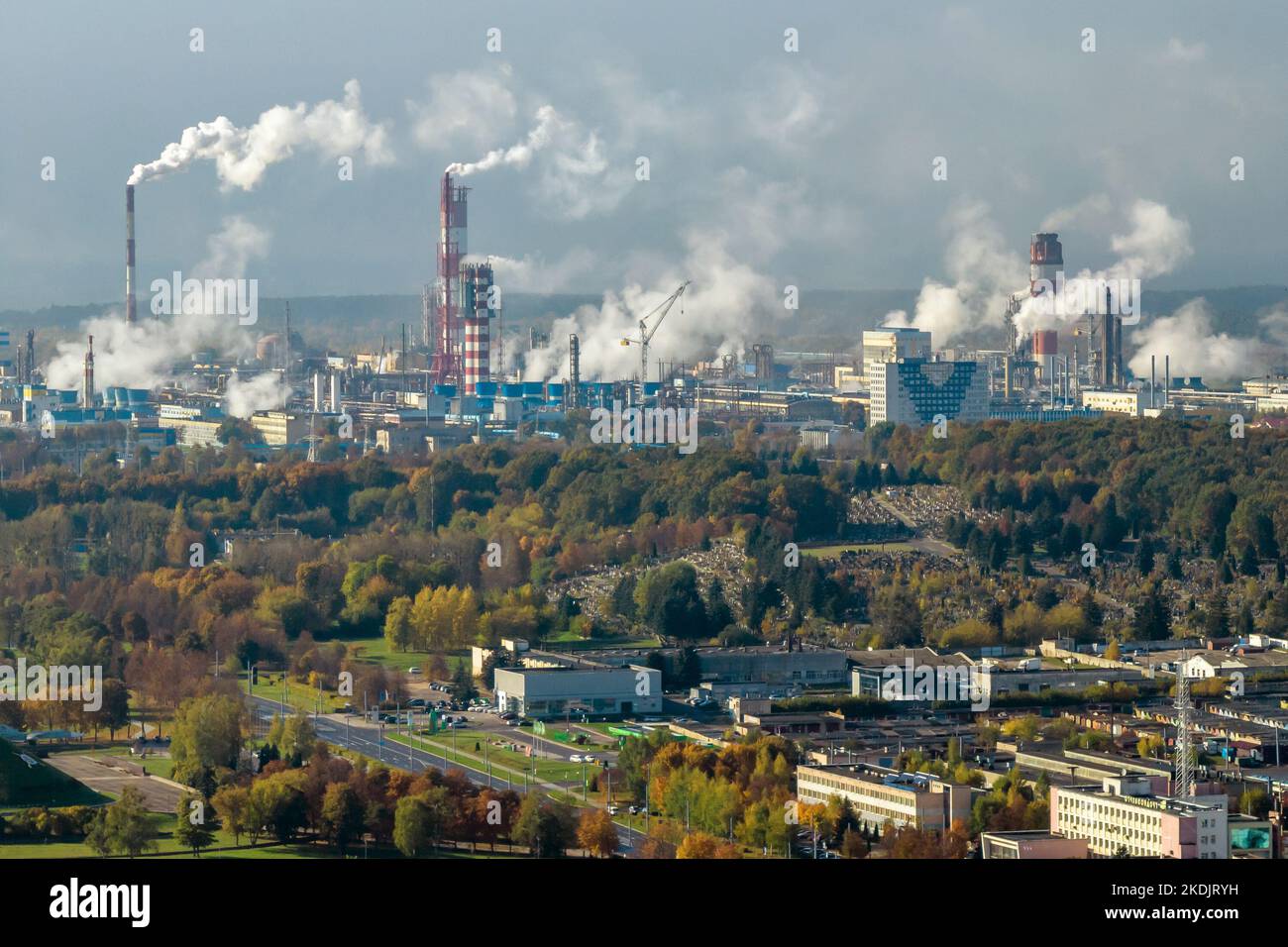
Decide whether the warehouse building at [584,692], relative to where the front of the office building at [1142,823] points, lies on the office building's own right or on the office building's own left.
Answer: on the office building's own right

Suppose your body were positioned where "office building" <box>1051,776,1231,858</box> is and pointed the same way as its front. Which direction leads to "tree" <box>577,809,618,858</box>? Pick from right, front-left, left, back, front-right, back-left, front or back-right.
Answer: front-right

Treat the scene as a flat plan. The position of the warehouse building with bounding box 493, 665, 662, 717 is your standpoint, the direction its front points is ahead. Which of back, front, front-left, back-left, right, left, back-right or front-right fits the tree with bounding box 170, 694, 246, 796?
front-right

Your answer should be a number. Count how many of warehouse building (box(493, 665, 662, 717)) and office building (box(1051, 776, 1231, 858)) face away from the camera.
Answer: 0

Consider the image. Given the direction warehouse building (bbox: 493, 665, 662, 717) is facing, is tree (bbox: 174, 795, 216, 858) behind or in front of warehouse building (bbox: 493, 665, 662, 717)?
in front

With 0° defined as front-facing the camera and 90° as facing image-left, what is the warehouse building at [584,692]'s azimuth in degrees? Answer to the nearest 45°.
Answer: approximately 0°

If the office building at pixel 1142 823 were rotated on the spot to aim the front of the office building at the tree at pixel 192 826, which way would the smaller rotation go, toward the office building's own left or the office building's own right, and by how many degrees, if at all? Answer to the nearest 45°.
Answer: approximately 45° to the office building's own right

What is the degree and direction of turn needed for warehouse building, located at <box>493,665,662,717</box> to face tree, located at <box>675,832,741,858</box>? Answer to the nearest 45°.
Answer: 0° — it already faces it

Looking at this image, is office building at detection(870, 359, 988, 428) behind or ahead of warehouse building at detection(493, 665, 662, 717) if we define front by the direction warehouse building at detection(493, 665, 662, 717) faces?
behind

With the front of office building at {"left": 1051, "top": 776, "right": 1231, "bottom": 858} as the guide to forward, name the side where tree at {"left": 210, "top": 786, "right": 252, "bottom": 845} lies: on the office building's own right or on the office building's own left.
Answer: on the office building's own right

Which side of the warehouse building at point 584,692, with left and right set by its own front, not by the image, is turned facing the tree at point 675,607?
back

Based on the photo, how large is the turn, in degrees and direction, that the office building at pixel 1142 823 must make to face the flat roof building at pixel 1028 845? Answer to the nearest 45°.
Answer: approximately 45° to its right
